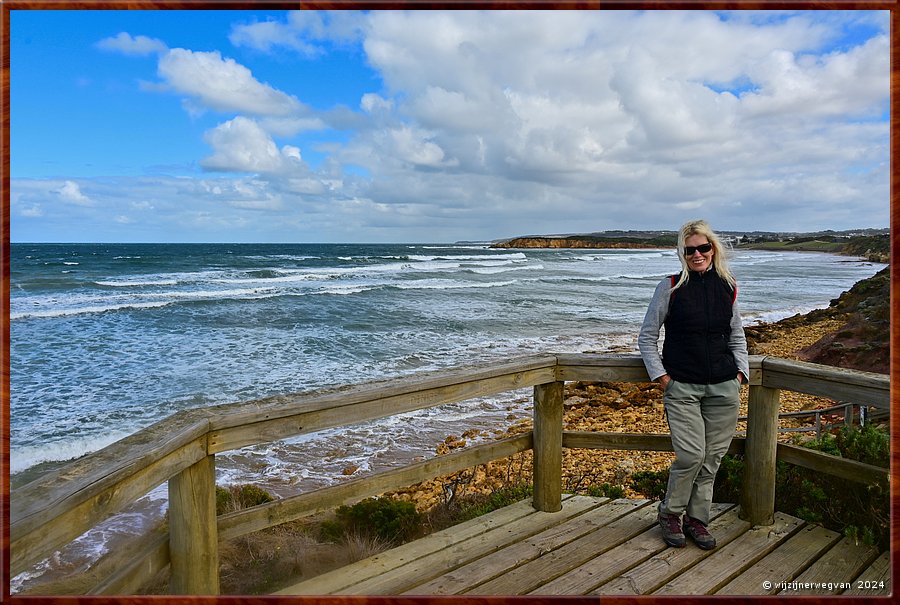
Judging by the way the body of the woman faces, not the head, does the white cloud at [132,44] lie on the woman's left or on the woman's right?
on the woman's right

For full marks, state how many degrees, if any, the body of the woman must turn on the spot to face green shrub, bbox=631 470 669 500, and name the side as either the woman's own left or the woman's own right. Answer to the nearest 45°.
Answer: approximately 180°

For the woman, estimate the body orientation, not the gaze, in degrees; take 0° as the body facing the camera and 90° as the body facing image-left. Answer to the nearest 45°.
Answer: approximately 0°

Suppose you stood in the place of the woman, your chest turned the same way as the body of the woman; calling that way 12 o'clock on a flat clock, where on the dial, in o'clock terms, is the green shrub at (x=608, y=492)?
The green shrub is roughly at 5 o'clock from the woman.

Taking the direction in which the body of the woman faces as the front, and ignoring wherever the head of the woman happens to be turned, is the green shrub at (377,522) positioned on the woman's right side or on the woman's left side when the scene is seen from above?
on the woman's right side
